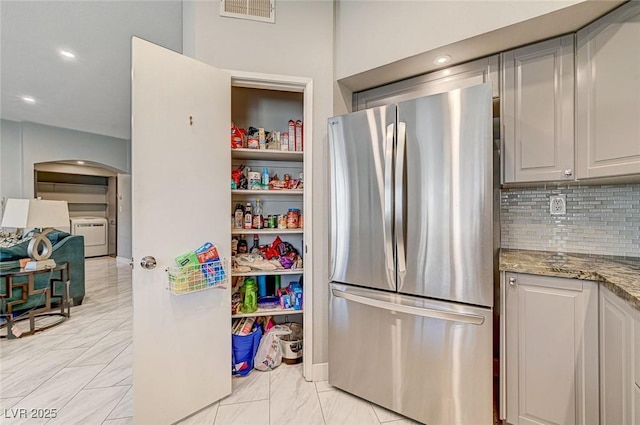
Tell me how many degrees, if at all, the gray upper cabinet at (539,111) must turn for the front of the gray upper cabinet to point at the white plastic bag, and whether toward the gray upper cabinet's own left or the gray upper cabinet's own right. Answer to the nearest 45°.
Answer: approximately 45° to the gray upper cabinet's own right

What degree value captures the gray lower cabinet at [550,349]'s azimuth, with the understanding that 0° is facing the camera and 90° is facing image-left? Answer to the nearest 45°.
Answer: approximately 45°

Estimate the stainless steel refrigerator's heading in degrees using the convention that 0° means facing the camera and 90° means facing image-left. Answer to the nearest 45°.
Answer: approximately 45°

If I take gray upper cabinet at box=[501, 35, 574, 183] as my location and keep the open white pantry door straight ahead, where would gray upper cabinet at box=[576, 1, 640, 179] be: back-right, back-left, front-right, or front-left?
back-left

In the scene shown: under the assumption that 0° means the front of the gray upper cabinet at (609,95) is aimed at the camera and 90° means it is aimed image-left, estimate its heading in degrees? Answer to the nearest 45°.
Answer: approximately 45°

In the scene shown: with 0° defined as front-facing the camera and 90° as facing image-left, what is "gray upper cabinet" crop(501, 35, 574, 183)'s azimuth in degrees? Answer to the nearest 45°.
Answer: approximately 45°
